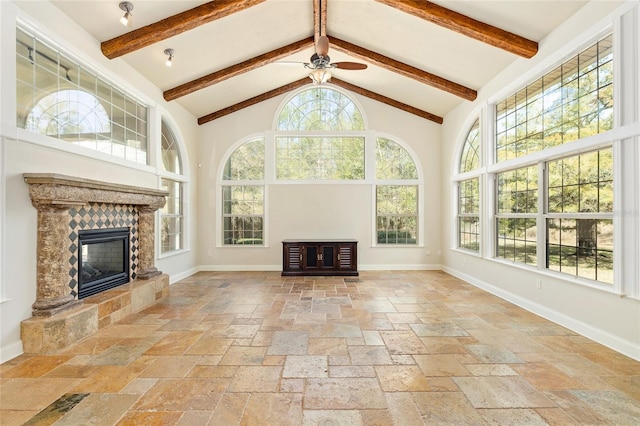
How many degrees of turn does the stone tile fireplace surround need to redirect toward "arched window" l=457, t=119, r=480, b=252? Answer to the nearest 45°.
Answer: approximately 45° to its left

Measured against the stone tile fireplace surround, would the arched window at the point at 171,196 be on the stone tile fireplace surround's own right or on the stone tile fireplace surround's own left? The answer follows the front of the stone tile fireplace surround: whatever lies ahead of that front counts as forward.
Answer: on the stone tile fireplace surround's own left

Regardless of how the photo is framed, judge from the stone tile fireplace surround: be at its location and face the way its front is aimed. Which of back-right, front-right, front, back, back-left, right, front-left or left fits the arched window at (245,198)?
left

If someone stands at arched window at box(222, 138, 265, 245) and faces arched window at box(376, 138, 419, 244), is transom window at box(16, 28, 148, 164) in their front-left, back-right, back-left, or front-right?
back-right

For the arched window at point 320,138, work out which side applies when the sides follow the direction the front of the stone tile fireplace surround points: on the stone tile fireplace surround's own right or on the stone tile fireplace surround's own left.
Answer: on the stone tile fireplace surround's own left

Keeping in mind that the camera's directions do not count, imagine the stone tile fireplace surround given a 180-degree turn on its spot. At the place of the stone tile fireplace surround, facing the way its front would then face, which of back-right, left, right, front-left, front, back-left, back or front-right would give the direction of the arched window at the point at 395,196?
back-right

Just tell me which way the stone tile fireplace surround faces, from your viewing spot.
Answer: facing the viewer and to the right of the viewer

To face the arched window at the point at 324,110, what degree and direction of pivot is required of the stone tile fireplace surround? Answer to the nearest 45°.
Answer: approximately 45° to its left

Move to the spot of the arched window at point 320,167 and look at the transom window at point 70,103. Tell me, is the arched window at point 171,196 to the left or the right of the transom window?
right

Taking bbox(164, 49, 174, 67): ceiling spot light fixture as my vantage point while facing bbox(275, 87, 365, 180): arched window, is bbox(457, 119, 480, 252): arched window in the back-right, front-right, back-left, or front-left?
front-right
